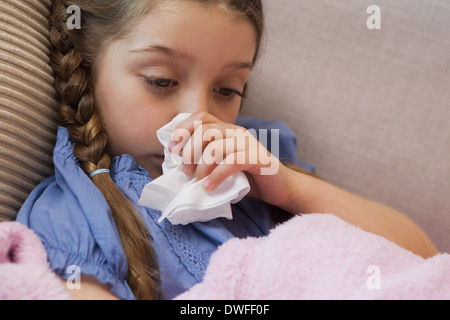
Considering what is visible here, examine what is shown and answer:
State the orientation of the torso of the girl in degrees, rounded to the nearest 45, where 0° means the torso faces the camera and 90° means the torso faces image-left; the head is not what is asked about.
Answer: approximately 315°
